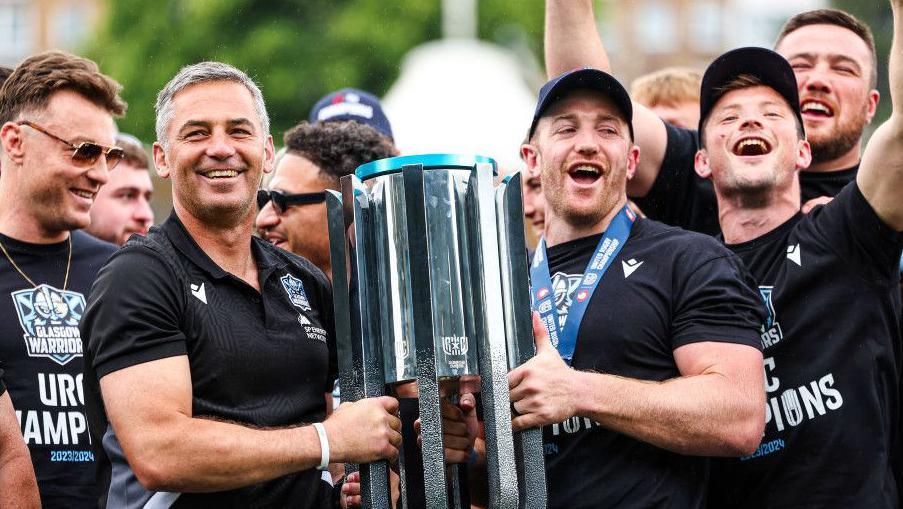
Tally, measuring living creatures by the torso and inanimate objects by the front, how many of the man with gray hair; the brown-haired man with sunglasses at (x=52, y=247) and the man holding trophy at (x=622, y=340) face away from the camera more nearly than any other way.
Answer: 0

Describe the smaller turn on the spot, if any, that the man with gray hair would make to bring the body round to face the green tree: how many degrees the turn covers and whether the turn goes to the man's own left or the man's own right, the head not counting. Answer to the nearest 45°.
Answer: approximately 135° to the man's own left

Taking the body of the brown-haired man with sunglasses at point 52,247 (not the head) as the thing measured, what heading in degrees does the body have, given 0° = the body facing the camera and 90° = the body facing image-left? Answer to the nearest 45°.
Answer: approximately 315°

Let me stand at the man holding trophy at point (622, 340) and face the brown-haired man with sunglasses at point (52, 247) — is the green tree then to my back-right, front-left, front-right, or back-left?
front-right

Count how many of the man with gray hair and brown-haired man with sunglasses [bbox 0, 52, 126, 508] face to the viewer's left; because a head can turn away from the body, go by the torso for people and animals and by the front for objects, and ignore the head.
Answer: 0

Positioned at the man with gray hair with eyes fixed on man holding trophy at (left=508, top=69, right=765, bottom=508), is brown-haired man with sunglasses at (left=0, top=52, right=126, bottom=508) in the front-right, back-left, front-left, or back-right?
back-left

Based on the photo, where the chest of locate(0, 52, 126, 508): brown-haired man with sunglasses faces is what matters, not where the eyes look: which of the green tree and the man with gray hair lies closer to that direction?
the man with gray hair

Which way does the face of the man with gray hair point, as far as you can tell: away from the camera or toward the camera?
toward the camera

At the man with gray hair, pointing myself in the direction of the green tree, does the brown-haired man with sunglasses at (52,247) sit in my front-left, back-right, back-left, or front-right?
front-left

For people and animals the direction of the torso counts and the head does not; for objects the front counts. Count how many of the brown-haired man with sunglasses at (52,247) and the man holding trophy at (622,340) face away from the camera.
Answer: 0

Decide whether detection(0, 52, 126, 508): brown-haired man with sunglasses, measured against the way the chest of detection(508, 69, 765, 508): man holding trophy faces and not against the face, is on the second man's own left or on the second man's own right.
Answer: on the second man's own right

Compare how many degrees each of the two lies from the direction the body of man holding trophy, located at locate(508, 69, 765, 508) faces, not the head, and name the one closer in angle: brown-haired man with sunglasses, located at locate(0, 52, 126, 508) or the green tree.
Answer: the brown-haired man with sunglasses

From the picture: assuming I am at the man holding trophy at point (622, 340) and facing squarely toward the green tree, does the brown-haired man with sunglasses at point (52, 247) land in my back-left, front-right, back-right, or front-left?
front-left

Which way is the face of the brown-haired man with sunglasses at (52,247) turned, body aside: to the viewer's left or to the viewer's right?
to the viewer's right

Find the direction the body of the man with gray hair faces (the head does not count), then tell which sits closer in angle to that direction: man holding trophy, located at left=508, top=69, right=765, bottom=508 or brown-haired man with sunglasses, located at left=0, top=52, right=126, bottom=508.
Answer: the man holding trophy

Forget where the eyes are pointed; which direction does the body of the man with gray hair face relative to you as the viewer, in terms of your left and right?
facing the viewer and to the right of the viewer

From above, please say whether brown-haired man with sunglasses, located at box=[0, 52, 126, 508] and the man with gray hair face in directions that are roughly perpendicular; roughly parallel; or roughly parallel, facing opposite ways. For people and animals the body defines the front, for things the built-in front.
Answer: roughly parallel

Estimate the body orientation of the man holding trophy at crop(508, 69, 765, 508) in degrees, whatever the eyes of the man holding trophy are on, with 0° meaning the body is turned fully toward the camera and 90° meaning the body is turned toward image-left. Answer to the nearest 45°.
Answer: approximately 45°
